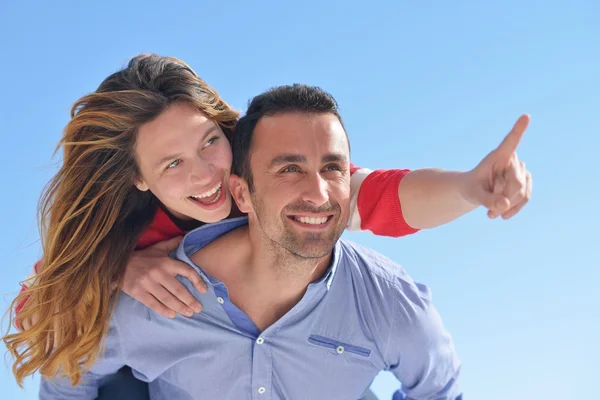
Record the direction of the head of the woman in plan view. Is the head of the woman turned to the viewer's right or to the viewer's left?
to the viewer's right

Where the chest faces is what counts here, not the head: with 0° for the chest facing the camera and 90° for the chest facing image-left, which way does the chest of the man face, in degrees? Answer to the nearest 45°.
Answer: approximately 0°

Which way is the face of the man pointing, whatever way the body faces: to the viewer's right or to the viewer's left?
to the viewer's right

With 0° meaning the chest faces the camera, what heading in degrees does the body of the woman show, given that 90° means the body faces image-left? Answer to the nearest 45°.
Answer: approximately 315°
